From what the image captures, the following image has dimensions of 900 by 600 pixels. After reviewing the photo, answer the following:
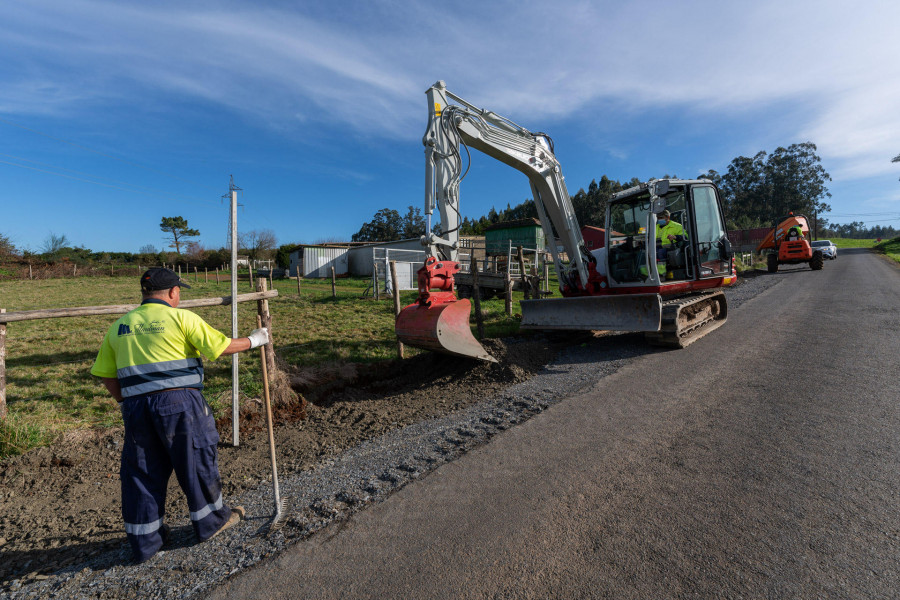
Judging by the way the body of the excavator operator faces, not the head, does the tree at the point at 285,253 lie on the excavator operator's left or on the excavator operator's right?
on the excavator operator's right

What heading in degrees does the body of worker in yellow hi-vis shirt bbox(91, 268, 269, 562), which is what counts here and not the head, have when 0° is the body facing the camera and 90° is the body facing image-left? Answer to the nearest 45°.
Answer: approximately 225°

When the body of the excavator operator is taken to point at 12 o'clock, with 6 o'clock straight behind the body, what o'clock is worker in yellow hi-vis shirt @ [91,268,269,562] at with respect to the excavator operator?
The worker in yellow hi-vis shirt is roughly at 11 o'clock from the excavator operator.

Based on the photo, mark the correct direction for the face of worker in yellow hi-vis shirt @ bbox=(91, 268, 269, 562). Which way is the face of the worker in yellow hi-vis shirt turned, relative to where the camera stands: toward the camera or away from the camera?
away from the camera

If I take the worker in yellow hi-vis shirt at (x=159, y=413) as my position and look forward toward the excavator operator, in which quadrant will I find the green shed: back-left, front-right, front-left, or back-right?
front-left

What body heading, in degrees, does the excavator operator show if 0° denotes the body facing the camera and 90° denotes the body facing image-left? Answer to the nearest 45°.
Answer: approximately 45°

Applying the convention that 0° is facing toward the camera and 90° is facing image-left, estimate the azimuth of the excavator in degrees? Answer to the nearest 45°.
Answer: approximately 45°

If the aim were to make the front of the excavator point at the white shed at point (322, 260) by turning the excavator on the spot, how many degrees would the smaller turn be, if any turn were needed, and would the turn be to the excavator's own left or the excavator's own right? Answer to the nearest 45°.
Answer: approximately 90° to the excavator's own right

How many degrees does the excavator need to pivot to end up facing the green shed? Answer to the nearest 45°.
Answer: approximately 135° to its right
